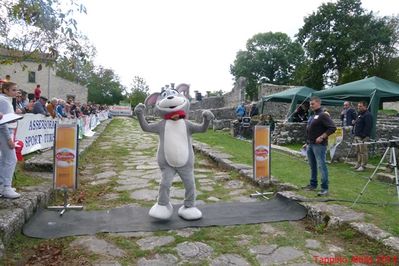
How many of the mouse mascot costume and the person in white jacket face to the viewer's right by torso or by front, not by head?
1

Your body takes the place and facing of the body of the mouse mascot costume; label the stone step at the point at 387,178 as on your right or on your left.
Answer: on your left

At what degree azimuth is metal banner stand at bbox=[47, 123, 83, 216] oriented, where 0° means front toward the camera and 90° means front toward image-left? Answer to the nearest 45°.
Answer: approximately 0°

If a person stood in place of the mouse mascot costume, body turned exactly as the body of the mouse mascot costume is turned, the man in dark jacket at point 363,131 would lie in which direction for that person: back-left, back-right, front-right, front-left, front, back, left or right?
back-left

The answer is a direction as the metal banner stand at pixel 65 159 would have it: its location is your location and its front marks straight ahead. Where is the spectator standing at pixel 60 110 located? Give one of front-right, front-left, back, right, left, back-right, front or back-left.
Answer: back

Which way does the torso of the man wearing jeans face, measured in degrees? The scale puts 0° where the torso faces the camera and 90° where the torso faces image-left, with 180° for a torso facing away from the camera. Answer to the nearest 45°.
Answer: approximately 45°

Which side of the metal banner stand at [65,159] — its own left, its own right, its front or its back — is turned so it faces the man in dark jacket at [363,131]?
left

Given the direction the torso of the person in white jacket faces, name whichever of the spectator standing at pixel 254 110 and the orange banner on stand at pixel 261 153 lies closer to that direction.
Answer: the orange banner on stand

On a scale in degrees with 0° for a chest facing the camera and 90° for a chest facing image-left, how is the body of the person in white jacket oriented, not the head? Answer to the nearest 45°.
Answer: approximately 270°

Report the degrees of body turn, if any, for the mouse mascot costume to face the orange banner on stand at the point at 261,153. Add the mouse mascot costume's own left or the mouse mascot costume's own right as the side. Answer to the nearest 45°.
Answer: approximately 135° to the mouse mascot costume's own left

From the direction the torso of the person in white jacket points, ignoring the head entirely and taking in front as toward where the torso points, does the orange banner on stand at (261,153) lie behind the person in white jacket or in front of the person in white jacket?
in front

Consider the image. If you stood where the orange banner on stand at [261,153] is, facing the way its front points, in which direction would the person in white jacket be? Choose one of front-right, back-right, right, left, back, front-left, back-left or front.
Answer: front-right
